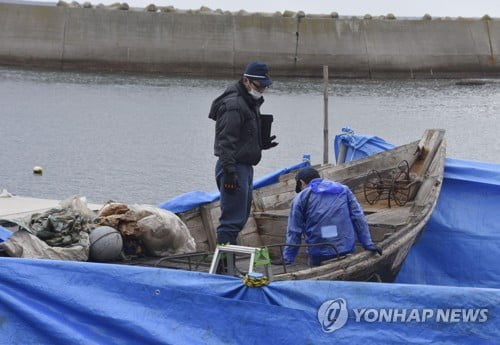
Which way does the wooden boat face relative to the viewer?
to the viewer's right

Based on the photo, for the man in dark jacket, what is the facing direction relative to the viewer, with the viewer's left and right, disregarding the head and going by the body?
facing to the right of the viewer

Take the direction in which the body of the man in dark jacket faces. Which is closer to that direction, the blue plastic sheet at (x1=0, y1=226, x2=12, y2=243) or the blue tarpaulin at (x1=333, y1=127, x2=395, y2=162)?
the blue tarpaulin

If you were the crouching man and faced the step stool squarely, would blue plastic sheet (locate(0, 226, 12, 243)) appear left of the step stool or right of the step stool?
right

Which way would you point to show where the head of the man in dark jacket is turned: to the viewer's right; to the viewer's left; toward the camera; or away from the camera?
to the viewer's right

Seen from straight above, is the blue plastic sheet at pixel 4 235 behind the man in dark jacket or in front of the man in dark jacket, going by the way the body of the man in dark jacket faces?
behind

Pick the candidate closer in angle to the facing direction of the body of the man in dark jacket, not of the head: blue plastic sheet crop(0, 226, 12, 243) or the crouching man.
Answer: the crouching man

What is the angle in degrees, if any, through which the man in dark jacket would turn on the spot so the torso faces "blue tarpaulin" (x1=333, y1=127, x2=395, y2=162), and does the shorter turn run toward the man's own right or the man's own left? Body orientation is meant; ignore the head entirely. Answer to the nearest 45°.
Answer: approximately 90° to the man's own left

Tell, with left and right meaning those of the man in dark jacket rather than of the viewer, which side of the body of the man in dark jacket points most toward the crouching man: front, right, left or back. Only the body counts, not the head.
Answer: front
